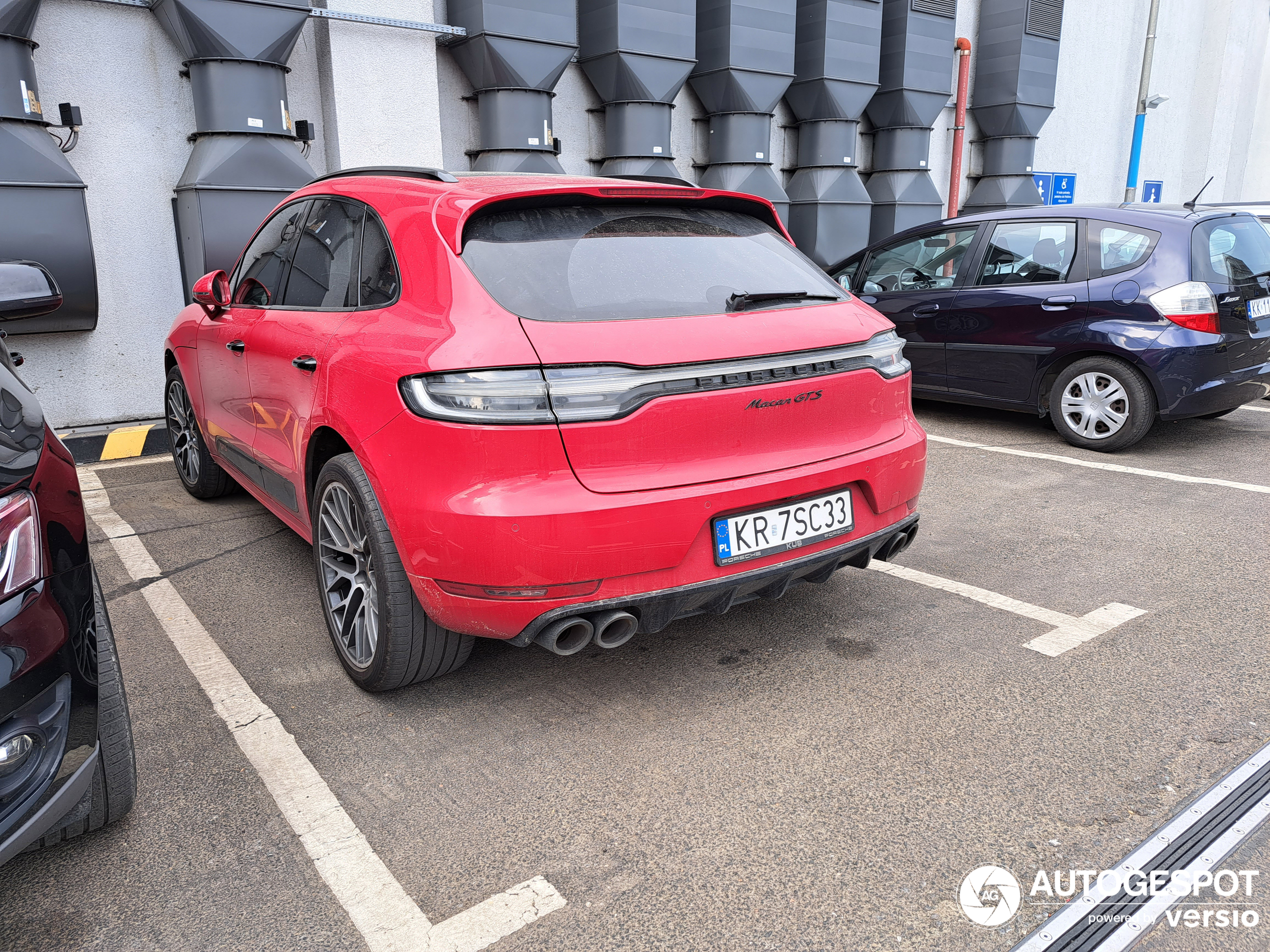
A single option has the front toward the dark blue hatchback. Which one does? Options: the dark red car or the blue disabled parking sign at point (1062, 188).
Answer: the blue disabled parking sign

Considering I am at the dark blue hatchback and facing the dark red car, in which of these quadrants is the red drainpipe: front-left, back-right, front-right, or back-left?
back-right

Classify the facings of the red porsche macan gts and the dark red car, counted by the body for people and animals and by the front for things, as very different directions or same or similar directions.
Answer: very different directions

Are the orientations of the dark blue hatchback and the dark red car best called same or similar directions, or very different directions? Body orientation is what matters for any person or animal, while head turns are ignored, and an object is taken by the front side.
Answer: very different directions

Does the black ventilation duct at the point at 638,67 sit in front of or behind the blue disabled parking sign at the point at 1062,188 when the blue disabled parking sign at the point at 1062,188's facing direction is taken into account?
in front

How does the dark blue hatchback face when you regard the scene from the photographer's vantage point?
facing away from the viewer and to the left of the viewer

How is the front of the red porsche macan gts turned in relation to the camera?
facing away from the viewer and to the left of the viewer

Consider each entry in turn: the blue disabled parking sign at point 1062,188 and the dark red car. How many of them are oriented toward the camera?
2

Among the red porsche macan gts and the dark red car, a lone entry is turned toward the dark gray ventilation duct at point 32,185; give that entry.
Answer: the red porsche macan gts

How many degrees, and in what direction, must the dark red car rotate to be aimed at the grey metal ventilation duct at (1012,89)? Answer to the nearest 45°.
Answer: approximately 135° to its left

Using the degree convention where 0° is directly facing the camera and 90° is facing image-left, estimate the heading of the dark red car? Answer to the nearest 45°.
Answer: approximately 0°
